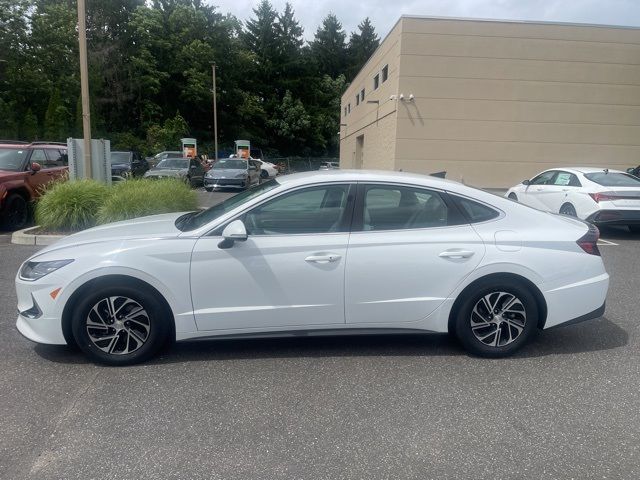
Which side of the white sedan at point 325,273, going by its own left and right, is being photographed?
left

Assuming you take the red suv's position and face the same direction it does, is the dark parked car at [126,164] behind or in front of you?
behind

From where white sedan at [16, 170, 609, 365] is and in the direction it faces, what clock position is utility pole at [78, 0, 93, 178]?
The utility pole is roughly at 2 o'clock from the white sedan.

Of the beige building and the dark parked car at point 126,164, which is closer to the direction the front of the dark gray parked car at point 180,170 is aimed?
the dark parked car

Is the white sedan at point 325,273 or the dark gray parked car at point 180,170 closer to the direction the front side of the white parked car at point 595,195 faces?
the dark gray parked car

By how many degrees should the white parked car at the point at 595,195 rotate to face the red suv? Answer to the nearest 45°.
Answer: approximately 45° to its left

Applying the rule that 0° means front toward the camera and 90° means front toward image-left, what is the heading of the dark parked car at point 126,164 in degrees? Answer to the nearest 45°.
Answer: approximately 45°

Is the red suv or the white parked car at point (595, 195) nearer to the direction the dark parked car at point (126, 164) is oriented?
the red suv

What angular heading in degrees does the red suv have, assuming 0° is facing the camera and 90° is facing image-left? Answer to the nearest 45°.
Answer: approximately 45°
